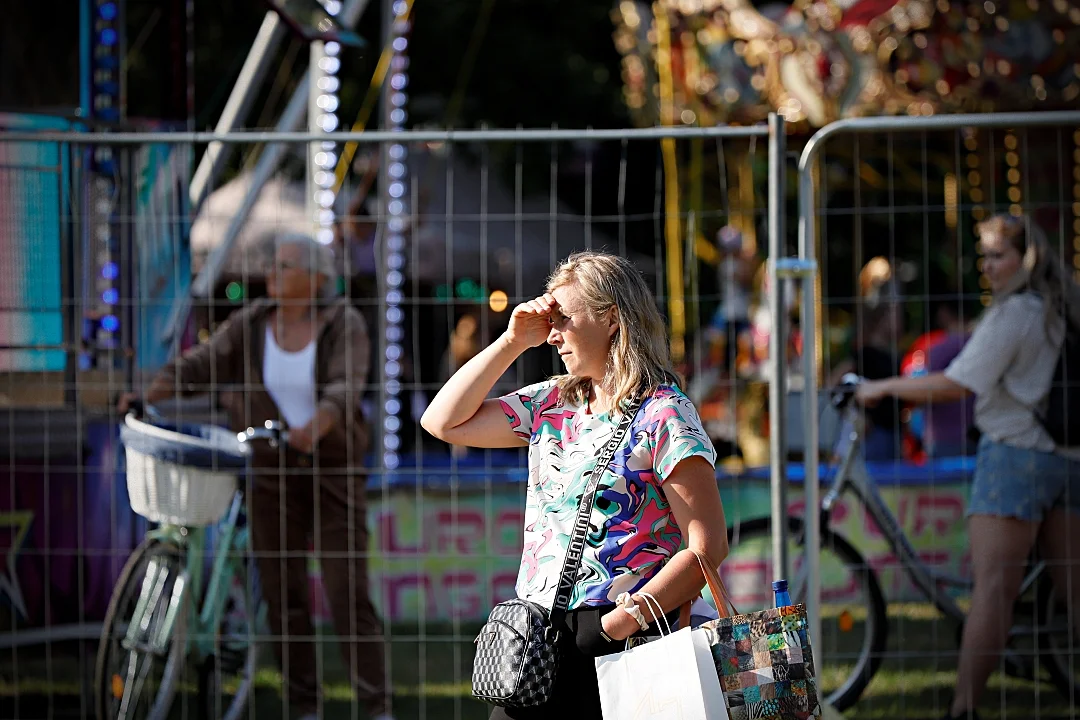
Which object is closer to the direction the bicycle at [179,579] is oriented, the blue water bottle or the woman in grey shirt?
the blue water bottle

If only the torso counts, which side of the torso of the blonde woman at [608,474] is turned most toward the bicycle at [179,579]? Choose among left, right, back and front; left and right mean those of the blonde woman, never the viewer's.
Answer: right

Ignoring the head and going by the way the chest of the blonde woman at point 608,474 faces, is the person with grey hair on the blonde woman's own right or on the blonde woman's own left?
on the blonde woman's own right

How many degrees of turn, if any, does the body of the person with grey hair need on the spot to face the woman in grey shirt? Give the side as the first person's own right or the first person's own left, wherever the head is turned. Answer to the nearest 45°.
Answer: approximately 135° to the first person's own left

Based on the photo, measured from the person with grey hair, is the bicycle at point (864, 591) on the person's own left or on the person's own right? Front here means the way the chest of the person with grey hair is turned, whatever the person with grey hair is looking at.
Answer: on the person's own left

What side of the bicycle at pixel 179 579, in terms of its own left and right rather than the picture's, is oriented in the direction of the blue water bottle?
left

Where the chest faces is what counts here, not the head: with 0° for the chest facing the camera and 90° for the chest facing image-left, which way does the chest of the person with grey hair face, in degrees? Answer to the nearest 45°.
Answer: approximately 45°

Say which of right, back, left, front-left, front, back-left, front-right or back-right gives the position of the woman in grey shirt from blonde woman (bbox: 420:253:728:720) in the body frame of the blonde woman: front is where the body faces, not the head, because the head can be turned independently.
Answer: back

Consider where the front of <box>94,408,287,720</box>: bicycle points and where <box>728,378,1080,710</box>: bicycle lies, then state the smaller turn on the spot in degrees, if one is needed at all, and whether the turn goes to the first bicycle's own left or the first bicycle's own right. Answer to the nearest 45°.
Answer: approximately 135° to the first bicycle's own left

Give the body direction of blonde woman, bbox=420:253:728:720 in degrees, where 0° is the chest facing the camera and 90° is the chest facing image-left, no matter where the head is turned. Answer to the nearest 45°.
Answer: approximately 45°
